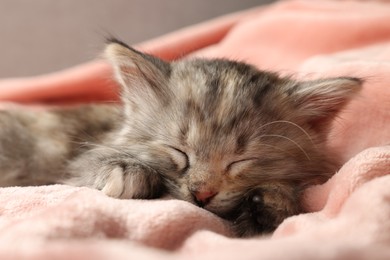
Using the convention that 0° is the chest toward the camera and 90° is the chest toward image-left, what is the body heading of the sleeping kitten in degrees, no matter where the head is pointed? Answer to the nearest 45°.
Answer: approximately 315°
